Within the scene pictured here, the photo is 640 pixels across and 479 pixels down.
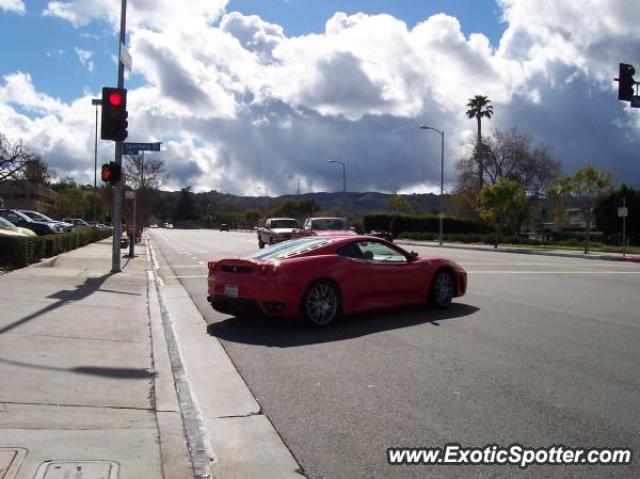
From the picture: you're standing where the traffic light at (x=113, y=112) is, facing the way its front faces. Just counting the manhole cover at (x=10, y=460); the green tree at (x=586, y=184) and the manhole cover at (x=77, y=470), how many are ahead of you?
2

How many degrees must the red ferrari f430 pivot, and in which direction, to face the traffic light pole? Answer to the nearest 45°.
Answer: approximately 90° to its left

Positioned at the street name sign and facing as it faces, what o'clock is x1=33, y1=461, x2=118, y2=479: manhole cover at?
The manhole cover is roughly at 12 o'clock from the street name sign.

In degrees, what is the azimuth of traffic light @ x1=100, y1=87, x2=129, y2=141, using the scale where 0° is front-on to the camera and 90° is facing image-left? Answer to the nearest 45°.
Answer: approximately 0°

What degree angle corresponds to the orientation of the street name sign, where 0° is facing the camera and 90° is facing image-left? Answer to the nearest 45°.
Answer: approximately 0°

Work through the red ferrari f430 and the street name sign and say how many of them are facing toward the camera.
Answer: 1

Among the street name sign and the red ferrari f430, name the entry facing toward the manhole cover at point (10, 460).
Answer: the street name sign

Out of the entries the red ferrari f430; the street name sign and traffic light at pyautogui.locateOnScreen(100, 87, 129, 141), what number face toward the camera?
2

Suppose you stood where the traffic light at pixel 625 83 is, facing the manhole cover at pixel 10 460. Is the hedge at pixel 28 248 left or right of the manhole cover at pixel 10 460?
right

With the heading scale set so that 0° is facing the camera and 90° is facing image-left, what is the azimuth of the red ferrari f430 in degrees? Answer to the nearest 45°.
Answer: approximately 225°

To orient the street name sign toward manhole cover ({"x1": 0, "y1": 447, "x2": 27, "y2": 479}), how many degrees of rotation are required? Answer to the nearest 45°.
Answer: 0° — it already faces it
